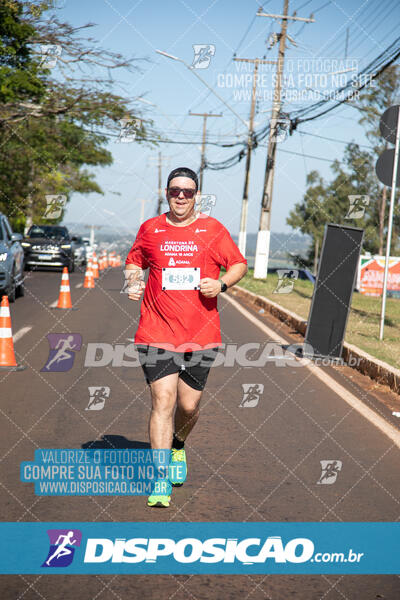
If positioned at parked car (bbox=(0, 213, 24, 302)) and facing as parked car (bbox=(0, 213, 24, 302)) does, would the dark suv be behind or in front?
behind

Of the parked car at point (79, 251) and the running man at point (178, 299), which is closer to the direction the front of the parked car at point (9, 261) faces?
the running man

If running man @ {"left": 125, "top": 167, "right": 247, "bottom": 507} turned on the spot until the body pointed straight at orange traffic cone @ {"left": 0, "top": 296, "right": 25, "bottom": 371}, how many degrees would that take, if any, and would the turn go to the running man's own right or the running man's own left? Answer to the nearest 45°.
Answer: approximately 135° to the running man's own right

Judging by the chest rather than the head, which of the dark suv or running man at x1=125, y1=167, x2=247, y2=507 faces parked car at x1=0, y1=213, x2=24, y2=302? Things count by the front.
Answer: the dark suv

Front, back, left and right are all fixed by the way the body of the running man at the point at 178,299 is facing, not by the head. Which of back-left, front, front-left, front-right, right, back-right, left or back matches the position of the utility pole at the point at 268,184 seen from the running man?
back

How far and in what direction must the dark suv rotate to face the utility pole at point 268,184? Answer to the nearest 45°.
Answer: approximately 45° to its left

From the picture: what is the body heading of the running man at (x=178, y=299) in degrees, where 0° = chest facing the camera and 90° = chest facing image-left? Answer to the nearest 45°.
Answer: approximately 0°

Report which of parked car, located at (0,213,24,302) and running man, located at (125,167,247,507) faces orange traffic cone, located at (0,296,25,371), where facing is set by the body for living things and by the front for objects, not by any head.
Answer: the parked car

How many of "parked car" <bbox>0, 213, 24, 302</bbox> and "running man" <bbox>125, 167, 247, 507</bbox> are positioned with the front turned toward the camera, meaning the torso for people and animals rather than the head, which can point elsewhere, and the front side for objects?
2

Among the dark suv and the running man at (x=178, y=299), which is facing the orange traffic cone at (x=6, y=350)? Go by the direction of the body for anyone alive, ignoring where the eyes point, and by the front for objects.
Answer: the dark suv

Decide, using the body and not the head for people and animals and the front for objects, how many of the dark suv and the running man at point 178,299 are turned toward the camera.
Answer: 2
